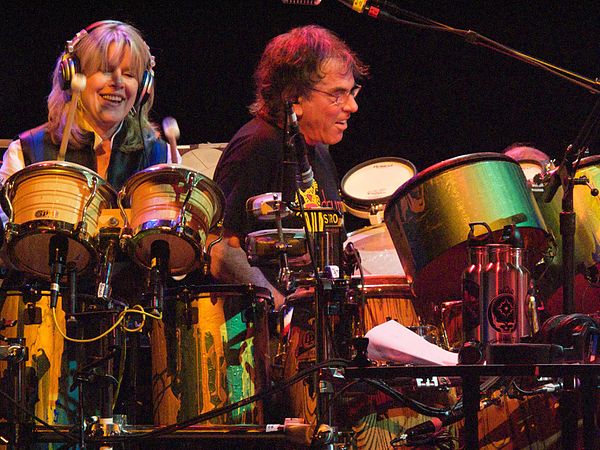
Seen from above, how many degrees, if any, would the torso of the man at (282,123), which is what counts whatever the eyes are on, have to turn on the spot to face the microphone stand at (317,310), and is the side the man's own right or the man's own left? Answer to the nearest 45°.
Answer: approximately 45° to the man's own right

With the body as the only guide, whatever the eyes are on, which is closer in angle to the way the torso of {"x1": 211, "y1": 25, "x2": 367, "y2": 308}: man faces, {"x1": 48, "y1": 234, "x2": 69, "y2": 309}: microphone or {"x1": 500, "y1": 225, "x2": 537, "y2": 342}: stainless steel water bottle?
the stainless steel water bottle

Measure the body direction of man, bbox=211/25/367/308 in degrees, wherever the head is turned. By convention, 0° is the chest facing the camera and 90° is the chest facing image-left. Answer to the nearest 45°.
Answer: approximately 315°

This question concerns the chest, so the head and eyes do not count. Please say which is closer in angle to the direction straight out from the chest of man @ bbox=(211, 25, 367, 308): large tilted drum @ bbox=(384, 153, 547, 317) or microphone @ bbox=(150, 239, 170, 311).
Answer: the large tilted drum

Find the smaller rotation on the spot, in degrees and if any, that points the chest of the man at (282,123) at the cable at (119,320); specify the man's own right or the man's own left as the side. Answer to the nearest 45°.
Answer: approximately 90° to the man's own right

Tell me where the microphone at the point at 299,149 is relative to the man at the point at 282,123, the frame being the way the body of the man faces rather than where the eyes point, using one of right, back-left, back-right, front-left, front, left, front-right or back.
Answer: front-right

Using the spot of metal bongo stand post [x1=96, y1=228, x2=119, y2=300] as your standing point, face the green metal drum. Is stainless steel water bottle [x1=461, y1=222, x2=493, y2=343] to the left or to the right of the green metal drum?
right

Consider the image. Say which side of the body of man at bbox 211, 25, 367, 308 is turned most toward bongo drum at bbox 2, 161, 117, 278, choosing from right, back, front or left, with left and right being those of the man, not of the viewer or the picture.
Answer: right

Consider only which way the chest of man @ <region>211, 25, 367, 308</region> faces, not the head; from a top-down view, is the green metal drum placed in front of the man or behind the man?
in front

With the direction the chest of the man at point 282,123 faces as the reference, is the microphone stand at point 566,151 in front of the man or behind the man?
in front
